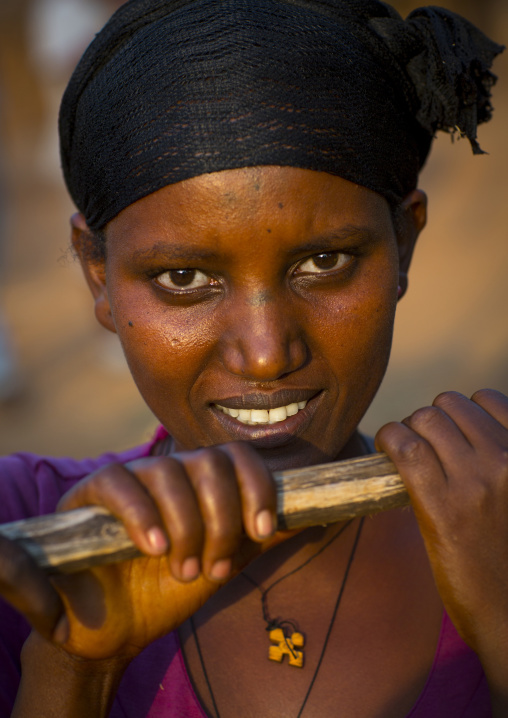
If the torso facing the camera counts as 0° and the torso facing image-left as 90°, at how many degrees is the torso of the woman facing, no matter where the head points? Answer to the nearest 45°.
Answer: approximately 0°
